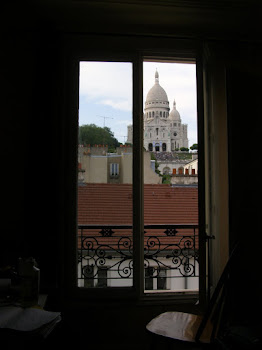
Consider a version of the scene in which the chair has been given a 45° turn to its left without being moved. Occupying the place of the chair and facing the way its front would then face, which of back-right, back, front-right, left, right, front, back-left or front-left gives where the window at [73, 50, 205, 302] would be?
right

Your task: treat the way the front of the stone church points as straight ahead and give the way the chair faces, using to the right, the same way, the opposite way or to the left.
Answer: to the right

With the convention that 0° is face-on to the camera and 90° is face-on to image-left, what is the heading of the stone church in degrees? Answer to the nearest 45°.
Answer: approximately 0°

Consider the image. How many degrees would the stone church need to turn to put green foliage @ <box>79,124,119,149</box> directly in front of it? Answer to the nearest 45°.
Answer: approximately 45° to its right

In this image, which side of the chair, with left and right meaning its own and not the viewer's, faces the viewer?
left
